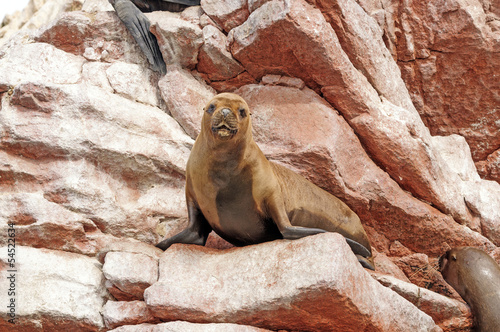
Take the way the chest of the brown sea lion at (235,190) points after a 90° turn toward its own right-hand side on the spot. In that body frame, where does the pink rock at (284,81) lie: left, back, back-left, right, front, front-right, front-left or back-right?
front-right

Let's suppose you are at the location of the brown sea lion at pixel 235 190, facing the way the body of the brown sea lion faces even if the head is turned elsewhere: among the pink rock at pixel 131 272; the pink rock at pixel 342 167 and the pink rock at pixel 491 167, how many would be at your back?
2

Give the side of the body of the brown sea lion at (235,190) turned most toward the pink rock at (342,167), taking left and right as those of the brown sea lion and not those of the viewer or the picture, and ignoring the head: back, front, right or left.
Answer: back

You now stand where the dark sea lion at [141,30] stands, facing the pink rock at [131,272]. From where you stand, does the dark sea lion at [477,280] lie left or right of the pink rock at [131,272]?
left

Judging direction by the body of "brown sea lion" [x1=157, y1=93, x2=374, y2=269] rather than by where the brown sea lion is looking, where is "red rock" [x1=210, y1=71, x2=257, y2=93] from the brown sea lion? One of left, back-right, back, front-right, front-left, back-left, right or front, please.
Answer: back-right

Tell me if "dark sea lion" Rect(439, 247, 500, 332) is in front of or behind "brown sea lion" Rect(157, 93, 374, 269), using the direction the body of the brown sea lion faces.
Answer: behind

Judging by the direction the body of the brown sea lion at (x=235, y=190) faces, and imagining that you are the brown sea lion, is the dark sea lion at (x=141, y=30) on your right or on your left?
on your right

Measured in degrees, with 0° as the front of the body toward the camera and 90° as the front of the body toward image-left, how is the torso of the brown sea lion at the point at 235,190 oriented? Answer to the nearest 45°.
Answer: approximately 45°

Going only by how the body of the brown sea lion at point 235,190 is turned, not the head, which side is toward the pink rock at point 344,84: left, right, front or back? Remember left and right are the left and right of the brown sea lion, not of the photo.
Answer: back

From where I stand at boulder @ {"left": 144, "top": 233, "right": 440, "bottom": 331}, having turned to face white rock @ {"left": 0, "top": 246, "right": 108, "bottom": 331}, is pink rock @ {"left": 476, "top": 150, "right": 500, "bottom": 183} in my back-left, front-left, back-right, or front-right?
back-right

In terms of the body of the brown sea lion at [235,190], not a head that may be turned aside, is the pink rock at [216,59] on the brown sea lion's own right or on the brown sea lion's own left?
on the brown sea lion's own right

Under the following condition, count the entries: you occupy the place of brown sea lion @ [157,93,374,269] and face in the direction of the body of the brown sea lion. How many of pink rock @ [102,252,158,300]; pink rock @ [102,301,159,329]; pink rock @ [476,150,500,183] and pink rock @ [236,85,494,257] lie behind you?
2

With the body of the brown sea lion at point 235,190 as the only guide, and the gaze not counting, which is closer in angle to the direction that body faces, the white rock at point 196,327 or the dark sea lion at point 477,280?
the white rock

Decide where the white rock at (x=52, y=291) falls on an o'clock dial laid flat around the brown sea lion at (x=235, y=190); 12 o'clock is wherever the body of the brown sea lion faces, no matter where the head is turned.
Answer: The white rock is roughly at 1 o'clock from the brown sea lion.
